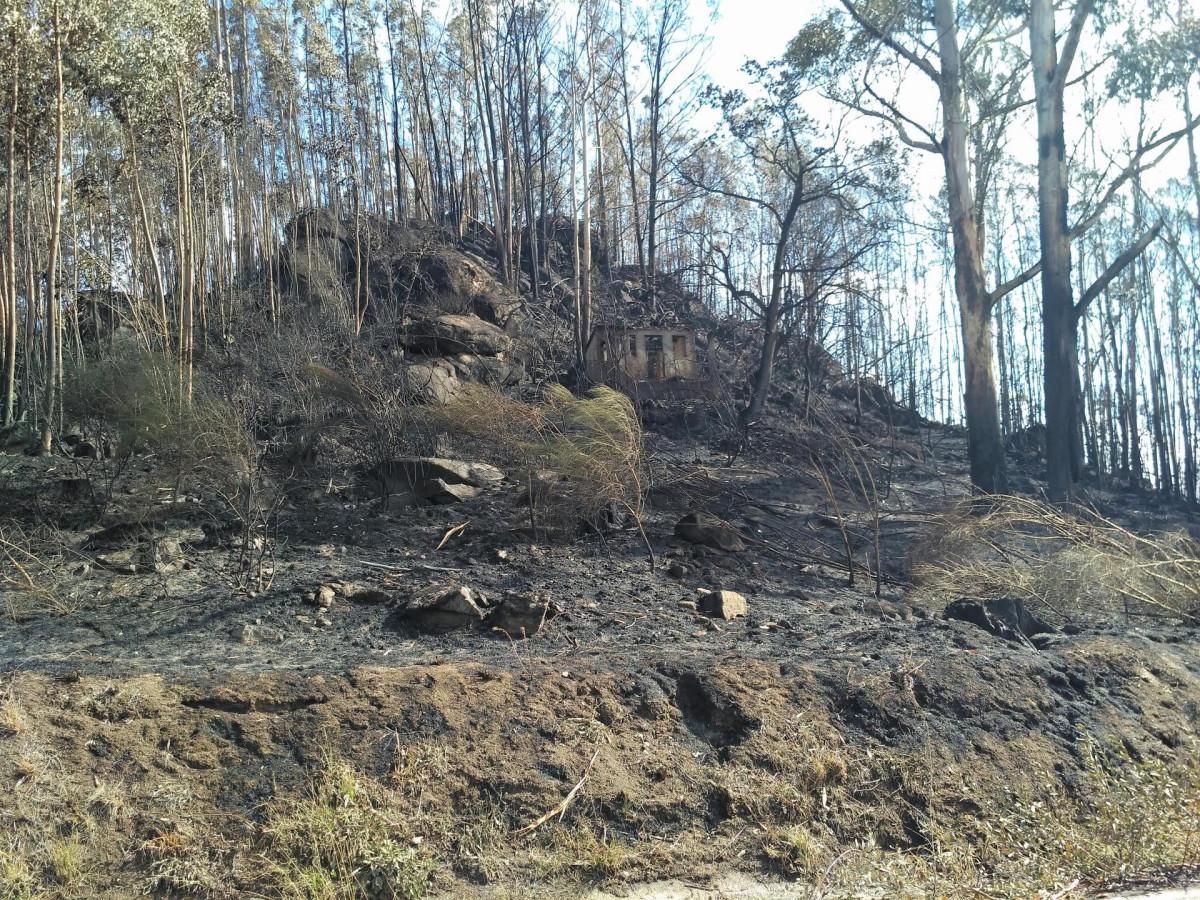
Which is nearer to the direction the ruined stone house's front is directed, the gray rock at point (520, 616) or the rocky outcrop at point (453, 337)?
the gray rock

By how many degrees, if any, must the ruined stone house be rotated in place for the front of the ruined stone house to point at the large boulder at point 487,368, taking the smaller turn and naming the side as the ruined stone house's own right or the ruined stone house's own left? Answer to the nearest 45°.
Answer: approximately 45° to the ruined stone house's own right

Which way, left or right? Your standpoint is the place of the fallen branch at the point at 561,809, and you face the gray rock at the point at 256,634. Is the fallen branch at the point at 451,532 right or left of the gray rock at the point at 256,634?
right

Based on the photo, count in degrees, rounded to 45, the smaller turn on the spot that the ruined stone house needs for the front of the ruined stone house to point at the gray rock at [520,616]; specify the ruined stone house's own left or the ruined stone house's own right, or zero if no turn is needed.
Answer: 0° — it already faces it

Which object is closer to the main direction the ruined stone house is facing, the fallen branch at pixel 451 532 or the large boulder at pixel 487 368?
the fallen branch

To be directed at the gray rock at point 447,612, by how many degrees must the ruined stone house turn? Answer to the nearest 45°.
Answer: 0° — it already faces it

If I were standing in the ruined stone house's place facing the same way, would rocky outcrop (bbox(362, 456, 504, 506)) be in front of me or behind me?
in front

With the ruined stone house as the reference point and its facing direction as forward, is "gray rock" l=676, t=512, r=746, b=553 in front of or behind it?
in front

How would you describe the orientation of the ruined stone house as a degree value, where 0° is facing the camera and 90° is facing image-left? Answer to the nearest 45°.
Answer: approximately 0°

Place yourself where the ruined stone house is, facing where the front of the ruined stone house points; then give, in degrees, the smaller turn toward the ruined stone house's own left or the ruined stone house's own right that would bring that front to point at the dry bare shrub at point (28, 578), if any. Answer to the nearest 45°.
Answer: approximately 45° to the ruined stone house's own right

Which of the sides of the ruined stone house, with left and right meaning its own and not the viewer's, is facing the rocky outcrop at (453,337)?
right

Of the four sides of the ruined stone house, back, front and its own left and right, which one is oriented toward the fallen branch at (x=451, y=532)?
front
